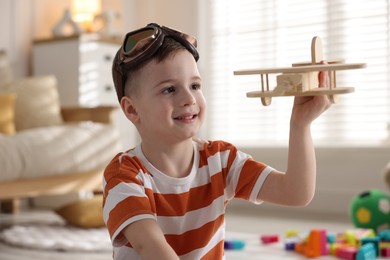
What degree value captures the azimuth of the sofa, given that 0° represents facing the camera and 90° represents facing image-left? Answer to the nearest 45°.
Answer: approximately 315°

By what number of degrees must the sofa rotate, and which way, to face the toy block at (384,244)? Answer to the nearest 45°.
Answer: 0° — it already faces it

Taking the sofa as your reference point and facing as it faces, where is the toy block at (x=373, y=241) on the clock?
The toy block is roughly at 12 o'clock from the sofa.

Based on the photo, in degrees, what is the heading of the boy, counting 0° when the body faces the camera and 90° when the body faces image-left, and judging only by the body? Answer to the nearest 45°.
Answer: approximately 315°

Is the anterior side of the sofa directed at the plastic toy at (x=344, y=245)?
yes

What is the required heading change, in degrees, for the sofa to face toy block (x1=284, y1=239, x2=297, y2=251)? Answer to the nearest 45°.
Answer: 0° — it already faces it

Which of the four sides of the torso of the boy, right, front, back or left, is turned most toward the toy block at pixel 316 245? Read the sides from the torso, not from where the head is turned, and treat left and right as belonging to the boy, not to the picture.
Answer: left

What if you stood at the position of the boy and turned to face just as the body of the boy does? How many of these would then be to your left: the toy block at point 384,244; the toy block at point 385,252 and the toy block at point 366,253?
3
